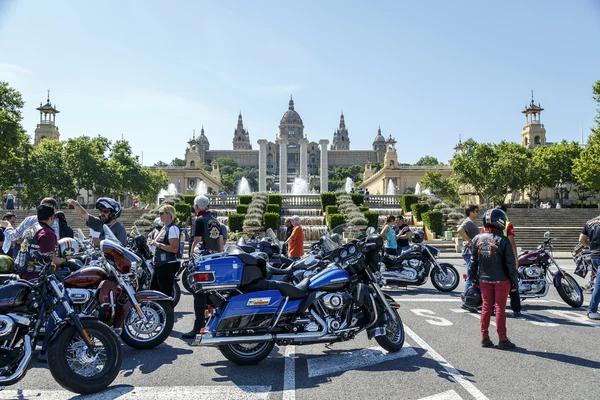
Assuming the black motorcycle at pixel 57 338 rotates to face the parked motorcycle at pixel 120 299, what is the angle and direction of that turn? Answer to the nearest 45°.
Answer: approximately 45° to its left

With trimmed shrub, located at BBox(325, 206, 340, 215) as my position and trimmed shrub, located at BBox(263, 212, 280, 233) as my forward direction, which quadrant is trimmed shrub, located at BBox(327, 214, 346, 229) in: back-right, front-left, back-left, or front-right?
front-left

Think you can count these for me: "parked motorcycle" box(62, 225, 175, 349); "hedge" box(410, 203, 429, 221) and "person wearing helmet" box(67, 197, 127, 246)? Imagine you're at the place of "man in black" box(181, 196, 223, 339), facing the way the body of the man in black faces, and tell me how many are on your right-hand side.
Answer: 1

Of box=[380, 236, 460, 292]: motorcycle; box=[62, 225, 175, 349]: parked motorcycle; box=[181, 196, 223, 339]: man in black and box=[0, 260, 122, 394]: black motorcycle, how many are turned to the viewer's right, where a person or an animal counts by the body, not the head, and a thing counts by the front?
3

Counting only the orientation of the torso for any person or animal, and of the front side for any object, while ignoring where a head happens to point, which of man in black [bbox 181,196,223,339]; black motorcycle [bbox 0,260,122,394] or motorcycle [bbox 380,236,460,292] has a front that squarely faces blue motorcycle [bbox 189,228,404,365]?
the black motorcycle

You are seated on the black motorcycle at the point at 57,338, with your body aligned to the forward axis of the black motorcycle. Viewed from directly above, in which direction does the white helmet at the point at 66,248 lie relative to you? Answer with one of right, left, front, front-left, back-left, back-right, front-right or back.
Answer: left

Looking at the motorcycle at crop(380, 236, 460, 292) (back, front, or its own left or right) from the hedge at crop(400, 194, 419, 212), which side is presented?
left

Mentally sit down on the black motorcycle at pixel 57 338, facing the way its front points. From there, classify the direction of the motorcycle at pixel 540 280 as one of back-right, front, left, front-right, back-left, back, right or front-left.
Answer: front

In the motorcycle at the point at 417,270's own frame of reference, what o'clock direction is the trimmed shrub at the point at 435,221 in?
The trimmed shrub is roughly at 9 o'clock from the motorcycle.

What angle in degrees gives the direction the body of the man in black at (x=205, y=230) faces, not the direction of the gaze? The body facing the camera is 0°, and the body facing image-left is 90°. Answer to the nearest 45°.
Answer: approximately 135°

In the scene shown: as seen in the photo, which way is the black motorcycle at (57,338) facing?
to the viewer's right

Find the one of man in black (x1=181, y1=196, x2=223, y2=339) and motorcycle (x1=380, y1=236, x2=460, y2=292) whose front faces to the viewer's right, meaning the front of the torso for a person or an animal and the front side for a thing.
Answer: the motorcycle

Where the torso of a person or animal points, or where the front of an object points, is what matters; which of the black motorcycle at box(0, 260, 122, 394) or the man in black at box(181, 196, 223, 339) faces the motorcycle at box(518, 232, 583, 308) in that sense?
the black motorcycle

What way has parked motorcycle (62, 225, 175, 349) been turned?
to the viewer's right

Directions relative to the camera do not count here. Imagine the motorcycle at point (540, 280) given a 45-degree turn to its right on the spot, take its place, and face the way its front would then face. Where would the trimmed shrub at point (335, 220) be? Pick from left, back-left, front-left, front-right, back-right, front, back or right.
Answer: back-right

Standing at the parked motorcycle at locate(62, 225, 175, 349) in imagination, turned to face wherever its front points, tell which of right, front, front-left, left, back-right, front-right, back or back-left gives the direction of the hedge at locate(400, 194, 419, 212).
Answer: front-left

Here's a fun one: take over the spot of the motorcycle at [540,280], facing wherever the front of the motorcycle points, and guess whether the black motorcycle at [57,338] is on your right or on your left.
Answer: on your right

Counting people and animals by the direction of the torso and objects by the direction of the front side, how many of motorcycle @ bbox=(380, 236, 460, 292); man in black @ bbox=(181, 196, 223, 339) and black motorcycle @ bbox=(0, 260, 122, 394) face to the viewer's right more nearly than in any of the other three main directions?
2

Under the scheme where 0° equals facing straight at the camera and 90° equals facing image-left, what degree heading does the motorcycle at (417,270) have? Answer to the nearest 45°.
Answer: approximately 270°
